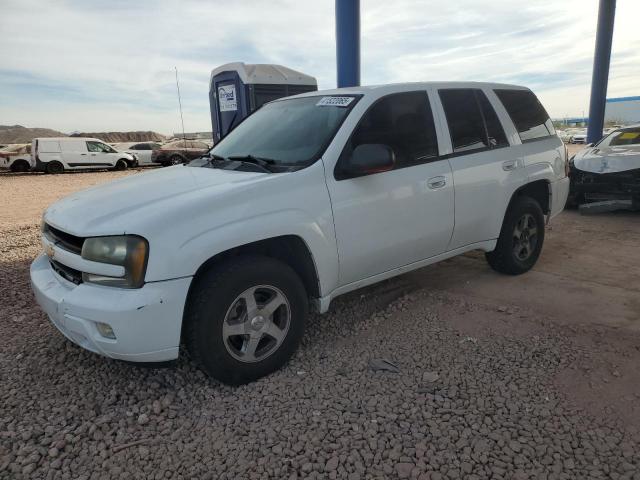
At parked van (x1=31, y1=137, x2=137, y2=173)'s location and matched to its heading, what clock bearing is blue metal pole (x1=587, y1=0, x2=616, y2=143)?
The blue metal pole is roughly at 1 o'clock from the parked van.

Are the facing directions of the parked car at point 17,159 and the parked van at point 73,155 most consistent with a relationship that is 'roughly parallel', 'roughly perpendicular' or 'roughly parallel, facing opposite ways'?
roughly parallel

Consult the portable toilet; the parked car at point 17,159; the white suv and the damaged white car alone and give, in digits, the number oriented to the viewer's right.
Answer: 1

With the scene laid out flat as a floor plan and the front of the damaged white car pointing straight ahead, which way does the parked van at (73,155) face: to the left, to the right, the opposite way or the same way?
the opposite way

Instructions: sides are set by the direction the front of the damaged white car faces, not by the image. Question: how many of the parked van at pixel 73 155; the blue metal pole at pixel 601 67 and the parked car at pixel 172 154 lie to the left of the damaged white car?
0

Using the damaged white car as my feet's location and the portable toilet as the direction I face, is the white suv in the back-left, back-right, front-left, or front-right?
front-left

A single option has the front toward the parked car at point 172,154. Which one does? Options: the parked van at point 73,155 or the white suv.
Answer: the parked van at point 73,155

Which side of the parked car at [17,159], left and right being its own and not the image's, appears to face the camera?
right

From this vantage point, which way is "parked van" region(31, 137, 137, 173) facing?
to the viewer's right

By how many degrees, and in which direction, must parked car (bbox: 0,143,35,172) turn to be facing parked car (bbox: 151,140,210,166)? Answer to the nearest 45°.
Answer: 0° — it already faces it

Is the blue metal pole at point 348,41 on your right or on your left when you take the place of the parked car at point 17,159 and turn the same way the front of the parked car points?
on your right

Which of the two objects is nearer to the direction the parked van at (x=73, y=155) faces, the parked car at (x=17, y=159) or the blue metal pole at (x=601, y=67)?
the blue metal pole

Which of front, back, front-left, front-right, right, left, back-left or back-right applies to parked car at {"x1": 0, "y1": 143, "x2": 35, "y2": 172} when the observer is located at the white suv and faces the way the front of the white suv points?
right

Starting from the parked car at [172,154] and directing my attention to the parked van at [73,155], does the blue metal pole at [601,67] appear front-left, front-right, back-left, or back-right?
back-left

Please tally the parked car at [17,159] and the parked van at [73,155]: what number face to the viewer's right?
2

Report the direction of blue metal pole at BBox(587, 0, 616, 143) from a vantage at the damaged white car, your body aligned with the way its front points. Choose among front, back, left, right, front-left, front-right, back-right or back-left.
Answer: back-right

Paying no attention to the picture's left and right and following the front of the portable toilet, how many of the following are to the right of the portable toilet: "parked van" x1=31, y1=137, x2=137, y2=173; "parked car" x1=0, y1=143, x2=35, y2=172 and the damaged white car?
2

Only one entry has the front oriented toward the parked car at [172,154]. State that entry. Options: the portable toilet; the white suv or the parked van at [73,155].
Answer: the parked van at [73,155]

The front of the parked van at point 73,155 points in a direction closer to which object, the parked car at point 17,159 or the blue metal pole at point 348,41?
the blue metal pole
